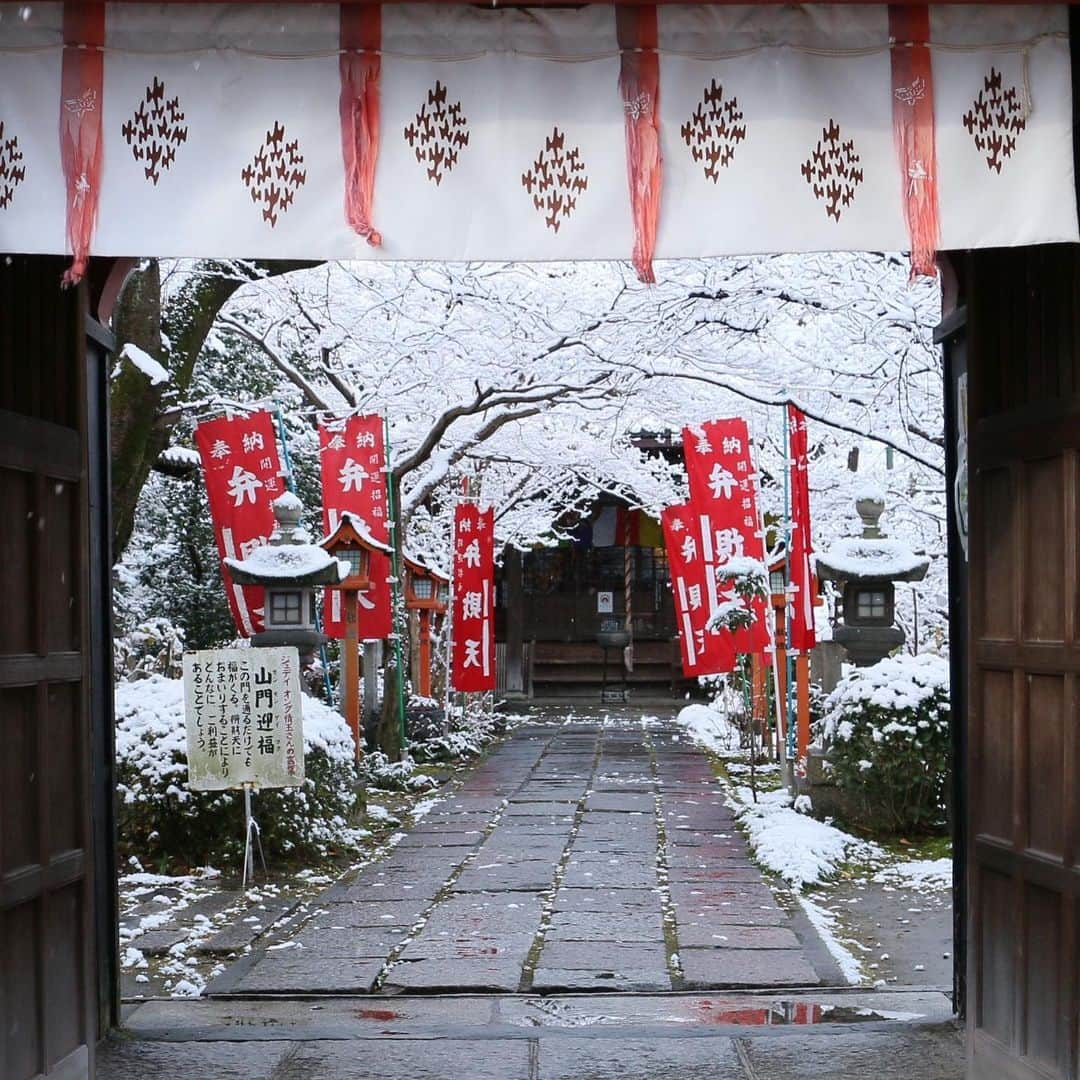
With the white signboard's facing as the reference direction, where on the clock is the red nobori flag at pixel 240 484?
The red nobori flag is roughly at 6 o'clock from the white signboard.

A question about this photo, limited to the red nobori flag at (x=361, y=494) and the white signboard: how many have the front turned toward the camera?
2

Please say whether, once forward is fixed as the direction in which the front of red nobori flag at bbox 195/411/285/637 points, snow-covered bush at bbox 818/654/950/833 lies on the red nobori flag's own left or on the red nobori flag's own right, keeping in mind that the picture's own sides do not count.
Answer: on the red nobori flag's own left

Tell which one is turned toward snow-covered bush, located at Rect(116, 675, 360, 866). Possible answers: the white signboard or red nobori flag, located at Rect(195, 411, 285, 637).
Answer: the red nobori flag

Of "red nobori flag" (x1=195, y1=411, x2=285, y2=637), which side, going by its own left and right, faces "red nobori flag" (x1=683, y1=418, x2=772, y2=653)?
left

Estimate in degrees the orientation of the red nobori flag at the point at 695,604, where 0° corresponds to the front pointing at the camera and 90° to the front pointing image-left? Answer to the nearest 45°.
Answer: approximately 0°

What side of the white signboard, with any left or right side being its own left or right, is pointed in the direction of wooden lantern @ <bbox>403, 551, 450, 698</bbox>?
back

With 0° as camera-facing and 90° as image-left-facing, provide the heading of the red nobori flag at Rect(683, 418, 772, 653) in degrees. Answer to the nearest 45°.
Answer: approximately 0°

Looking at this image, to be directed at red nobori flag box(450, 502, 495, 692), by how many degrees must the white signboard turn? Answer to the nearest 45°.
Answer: approximately 180°
